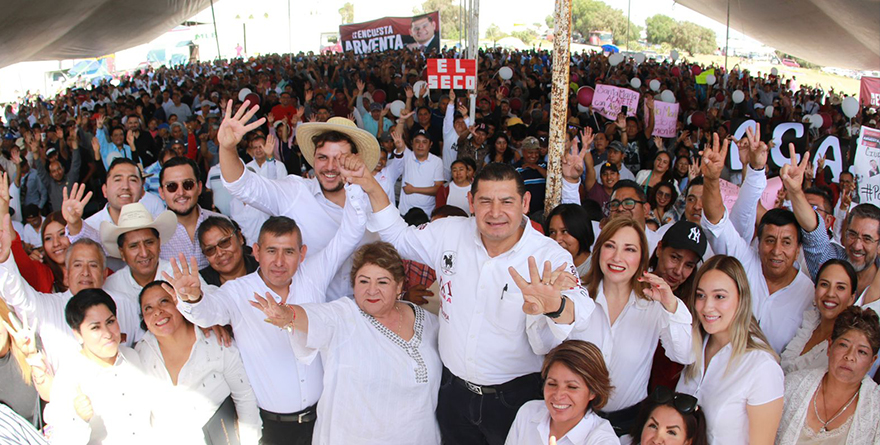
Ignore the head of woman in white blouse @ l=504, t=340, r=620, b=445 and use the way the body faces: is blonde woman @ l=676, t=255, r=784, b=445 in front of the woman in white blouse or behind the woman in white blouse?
behind

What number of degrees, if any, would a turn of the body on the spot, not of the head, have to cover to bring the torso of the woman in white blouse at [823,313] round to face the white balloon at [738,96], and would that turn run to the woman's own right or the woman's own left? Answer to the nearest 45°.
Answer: approximately 135° to the woman's own right

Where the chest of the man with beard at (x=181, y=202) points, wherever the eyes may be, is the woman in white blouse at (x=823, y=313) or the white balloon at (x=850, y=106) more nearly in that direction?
the woman in white blouse

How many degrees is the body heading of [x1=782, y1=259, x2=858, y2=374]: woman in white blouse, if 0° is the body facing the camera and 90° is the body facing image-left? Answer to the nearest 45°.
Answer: approximately 45°

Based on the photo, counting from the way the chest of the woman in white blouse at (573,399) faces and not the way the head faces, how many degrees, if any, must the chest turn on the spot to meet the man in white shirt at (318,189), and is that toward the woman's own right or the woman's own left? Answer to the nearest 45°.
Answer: approximately 90° to the woman's own right

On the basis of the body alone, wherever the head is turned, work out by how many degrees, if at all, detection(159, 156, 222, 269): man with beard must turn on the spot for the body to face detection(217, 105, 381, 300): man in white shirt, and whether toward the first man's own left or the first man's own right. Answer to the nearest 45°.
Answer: approximately 45° to the first man's own left
